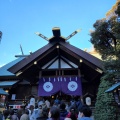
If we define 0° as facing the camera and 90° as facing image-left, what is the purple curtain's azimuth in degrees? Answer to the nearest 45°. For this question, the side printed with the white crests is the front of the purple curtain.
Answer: approximately 0°

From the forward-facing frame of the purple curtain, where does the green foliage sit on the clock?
The green foliage is roughly at 11 o'clock from the purple curtain.

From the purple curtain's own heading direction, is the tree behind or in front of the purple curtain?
in front
